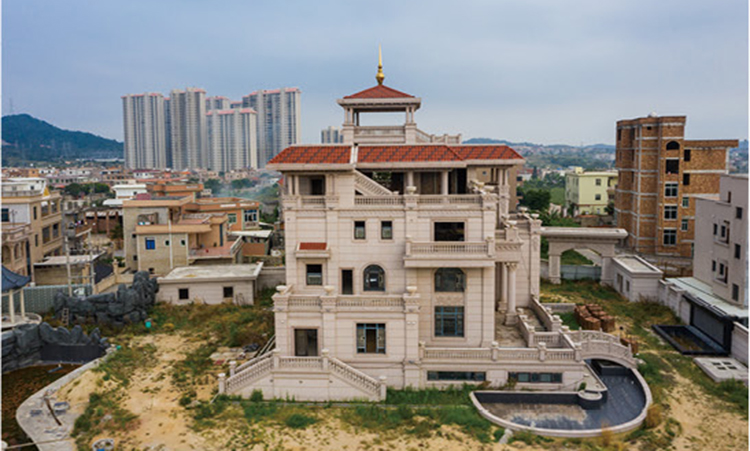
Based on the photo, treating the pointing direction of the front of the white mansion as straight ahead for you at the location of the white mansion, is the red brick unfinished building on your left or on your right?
on your left

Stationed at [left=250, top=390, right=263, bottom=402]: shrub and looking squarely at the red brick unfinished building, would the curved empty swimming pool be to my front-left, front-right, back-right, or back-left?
front-right

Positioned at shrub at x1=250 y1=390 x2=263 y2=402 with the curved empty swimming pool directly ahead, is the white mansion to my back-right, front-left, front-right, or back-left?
front-left

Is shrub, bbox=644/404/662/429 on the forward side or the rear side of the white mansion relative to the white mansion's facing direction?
on the forward side
